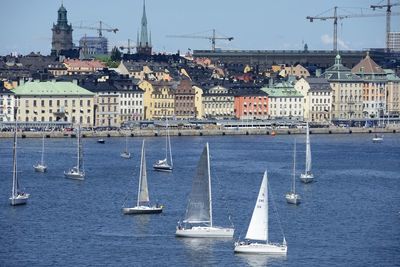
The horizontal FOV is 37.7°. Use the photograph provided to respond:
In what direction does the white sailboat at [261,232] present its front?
to the viewer's right

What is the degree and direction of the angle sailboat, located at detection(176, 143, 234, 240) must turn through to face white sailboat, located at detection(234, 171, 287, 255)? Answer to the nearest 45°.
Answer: approximately 45° to its right

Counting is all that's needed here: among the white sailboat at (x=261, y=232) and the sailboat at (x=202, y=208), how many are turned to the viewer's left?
0

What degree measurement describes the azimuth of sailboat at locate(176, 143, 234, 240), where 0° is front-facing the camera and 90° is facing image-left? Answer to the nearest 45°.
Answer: approximately 270°

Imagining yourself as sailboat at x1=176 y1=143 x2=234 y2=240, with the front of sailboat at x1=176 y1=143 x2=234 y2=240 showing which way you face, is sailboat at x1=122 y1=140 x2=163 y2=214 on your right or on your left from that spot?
on your left
